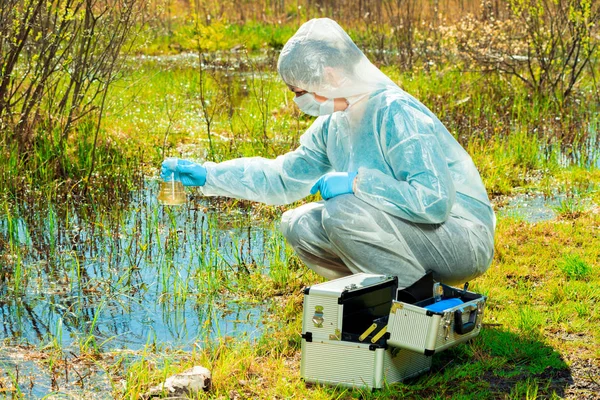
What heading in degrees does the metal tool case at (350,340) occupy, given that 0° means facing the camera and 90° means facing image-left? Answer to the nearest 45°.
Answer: approximately 315°

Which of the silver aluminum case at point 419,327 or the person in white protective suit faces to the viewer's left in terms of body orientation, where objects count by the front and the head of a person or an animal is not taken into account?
the person in white protective suit

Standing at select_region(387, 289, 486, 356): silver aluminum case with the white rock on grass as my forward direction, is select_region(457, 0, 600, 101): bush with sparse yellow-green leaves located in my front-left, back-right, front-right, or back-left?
back-right

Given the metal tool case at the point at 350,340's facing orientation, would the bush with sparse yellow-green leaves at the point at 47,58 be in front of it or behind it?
behind

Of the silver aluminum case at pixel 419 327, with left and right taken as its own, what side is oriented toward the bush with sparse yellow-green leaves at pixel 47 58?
back

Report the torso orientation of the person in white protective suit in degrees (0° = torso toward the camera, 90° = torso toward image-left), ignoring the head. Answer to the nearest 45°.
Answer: approximately 90°

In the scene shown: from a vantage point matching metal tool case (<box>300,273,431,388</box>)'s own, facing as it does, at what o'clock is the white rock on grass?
The white rock on grass is roughly at 4 o'clock from the metal tool case.

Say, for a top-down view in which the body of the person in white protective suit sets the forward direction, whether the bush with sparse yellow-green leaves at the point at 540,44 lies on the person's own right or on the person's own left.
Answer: on the person's own right

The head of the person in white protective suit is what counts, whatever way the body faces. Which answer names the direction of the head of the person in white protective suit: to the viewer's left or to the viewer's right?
to the viewer's left

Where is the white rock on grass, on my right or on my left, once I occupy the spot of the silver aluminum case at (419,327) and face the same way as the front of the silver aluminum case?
on my right

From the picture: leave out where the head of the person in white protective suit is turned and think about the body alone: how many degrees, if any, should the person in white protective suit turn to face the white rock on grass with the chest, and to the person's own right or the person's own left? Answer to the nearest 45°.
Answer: approximately 45° to the person's own left
